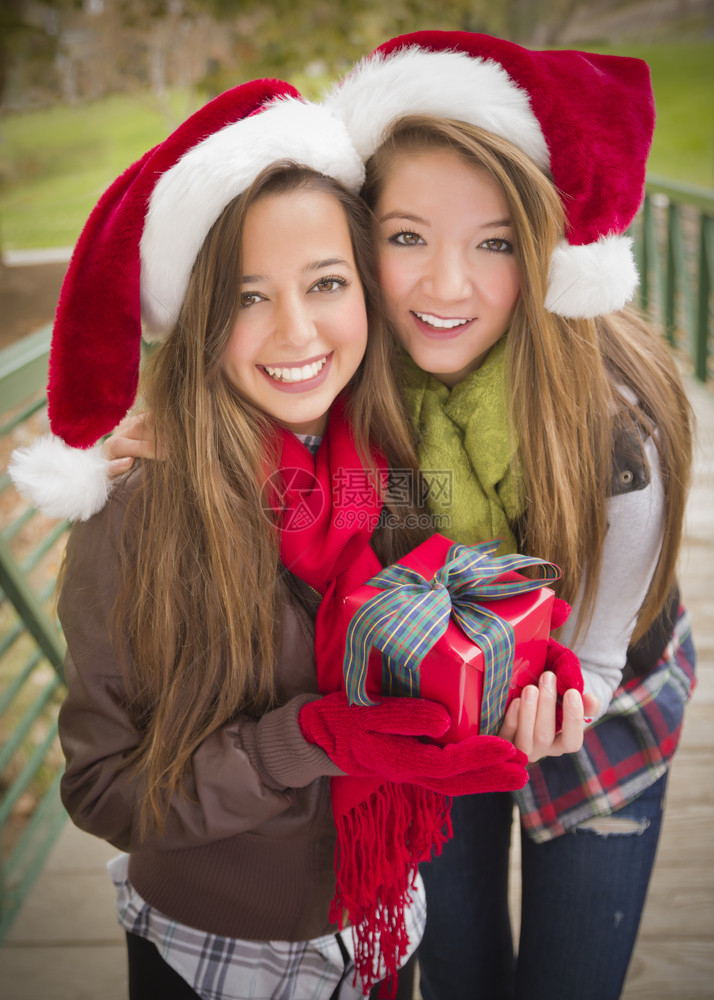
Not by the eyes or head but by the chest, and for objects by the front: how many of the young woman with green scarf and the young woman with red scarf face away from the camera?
0

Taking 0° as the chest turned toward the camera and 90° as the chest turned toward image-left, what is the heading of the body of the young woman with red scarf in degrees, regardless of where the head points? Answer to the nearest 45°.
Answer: approximately 315°

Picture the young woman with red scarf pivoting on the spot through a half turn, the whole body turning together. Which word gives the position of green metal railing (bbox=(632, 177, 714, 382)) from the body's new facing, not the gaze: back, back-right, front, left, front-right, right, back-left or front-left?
right
